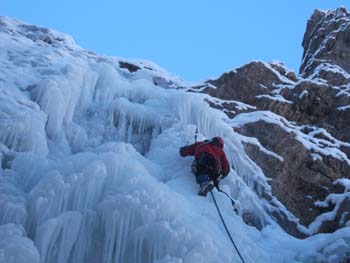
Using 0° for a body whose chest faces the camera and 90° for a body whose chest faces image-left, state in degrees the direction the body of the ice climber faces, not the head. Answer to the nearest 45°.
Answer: approximately 180°
